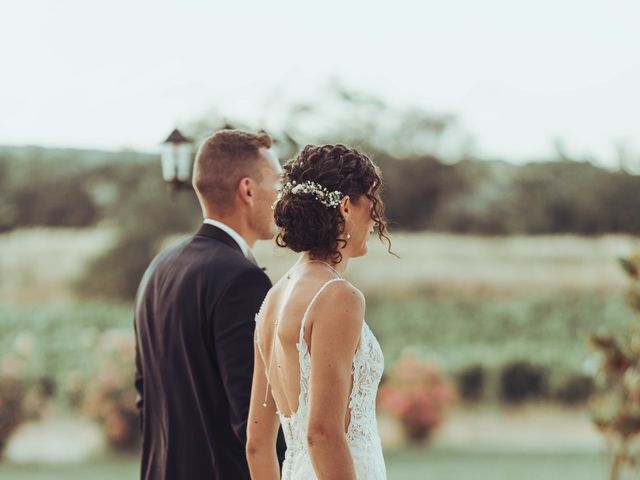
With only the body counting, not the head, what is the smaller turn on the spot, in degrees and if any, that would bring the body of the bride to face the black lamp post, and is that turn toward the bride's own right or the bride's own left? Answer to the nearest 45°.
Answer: approximately 45° to the bride's own left

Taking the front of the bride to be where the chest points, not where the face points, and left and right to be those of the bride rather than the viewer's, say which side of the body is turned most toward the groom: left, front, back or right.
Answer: left

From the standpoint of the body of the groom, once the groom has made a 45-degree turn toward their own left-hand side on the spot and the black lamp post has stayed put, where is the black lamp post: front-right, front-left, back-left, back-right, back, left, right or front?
front

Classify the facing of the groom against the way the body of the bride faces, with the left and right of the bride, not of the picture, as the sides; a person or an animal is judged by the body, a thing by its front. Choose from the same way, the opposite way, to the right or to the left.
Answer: the same way

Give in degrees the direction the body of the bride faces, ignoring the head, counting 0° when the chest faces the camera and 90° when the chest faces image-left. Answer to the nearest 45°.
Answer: approximately 225°

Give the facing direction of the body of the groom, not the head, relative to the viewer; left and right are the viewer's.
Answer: facing away from the viewer and to the right of the viewer

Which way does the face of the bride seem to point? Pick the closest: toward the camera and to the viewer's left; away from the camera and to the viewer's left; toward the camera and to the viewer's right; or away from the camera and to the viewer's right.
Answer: away from the camera and to the viewer's right

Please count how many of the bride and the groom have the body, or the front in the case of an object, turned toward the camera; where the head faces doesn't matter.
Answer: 0
